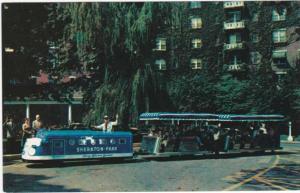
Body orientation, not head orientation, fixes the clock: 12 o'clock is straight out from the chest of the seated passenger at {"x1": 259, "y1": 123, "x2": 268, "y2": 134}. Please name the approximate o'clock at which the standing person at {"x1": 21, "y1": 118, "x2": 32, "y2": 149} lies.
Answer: The standing person is roughly at 11 o'clock from the seated passenger.

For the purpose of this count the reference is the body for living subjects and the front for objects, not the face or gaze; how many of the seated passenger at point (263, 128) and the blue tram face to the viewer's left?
2

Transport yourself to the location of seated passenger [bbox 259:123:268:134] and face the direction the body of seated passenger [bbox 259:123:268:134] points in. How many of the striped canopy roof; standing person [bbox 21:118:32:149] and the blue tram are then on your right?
0

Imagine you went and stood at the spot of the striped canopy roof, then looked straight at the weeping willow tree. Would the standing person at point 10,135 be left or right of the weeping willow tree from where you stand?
left

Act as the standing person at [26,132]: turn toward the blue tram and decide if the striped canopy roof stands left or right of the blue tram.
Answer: left

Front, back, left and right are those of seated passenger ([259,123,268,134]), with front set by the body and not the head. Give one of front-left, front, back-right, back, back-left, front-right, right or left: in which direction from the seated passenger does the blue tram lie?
front-left

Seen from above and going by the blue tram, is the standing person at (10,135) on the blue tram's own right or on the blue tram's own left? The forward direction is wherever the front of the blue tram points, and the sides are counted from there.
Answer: on the blue tram's own right

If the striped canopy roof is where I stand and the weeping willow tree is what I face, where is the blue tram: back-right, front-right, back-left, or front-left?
front-left

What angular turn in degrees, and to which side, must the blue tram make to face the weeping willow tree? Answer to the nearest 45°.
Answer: approximately 90° to its right

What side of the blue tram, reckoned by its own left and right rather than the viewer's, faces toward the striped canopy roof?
back

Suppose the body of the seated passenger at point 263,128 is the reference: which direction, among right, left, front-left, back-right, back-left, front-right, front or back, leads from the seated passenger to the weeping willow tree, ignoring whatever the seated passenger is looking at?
front

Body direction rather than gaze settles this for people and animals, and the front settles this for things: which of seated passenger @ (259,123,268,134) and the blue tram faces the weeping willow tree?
the seated passenger

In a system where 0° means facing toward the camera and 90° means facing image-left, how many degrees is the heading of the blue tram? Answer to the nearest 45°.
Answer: approximately 90°

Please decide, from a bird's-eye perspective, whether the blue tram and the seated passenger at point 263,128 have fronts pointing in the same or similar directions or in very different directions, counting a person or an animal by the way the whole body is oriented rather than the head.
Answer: same or similar directions

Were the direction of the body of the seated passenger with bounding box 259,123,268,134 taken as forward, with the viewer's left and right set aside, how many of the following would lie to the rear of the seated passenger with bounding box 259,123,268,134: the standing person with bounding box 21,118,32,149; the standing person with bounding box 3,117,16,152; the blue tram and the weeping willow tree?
0

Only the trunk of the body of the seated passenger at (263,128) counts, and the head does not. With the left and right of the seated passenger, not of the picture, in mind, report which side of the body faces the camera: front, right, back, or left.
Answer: left
